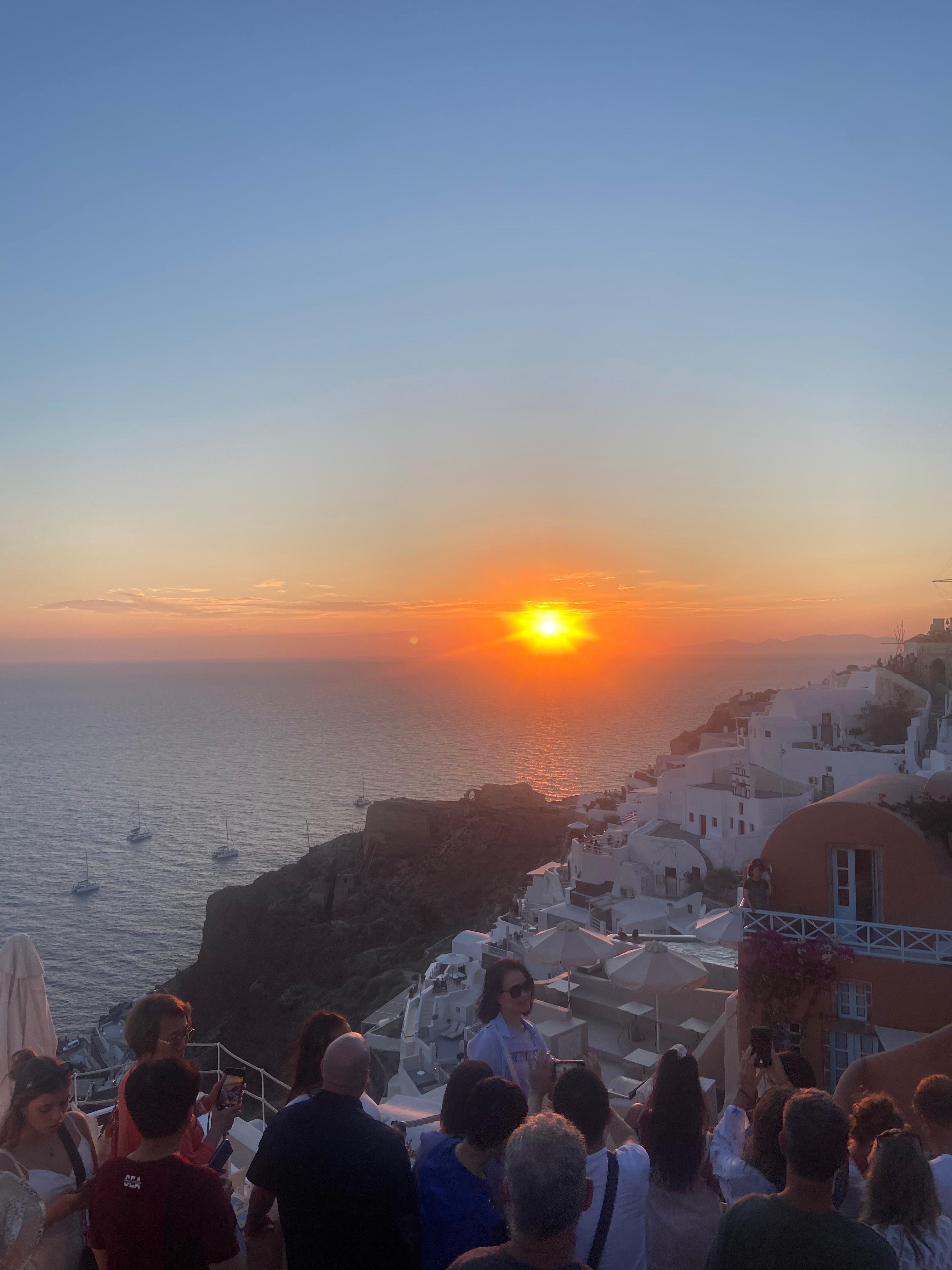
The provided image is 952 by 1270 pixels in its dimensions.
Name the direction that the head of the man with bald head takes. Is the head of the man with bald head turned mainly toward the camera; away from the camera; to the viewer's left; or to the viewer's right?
away from the camera

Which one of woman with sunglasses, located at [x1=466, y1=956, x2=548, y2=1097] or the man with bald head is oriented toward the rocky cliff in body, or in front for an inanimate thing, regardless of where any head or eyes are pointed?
the man with bald head

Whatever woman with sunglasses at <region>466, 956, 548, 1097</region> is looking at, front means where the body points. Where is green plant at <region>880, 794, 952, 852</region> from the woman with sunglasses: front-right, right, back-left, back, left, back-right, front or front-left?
left

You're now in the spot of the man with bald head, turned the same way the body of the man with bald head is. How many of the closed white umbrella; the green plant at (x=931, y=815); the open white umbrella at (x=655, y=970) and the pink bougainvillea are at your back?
0

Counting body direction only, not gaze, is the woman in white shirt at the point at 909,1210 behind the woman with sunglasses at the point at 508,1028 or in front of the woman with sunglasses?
in front

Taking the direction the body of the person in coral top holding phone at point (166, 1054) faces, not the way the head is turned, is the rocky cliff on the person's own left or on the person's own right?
on the person's own left

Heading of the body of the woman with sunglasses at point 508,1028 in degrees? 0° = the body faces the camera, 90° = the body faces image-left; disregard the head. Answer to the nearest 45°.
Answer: approximately 315°

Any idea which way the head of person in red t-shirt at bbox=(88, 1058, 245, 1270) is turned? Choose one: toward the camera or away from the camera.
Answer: away from the camera

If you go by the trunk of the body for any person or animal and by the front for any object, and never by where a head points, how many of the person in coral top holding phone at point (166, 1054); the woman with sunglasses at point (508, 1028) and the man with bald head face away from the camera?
1

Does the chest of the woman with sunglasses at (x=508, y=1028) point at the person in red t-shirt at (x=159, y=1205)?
no

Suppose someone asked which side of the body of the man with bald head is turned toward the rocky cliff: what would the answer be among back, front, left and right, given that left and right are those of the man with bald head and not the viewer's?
front

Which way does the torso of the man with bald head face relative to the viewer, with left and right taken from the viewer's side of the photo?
facing away from the viewer
